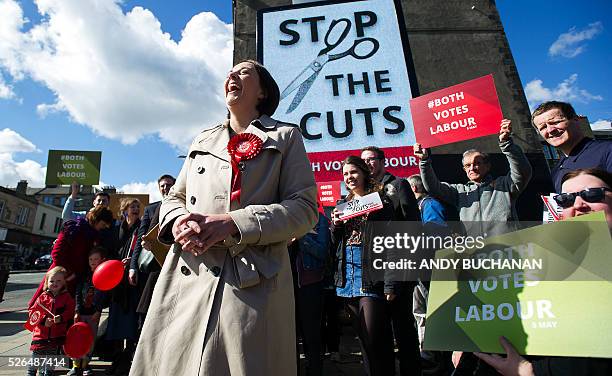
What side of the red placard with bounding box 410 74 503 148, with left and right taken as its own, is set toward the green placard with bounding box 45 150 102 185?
right

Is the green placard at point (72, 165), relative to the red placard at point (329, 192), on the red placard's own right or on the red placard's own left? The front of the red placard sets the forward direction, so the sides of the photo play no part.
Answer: on the red placard's own right

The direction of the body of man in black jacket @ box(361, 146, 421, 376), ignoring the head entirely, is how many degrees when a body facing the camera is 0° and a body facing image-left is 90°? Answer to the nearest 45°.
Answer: approximately 45°

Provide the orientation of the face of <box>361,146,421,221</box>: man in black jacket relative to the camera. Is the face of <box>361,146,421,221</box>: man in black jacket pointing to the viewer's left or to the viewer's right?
to the viewer's left

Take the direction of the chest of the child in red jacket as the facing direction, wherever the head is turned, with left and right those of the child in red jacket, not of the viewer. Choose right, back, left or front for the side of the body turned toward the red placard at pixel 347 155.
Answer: left

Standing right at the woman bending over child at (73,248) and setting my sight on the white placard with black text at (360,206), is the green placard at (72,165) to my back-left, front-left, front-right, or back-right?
back-left

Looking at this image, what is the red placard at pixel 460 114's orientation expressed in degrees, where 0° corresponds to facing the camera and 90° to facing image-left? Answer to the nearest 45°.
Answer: approximately 0°

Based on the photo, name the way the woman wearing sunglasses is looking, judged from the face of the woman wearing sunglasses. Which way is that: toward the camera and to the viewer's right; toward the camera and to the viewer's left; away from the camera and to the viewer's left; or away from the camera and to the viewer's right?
toward the camera and to the viewer's left

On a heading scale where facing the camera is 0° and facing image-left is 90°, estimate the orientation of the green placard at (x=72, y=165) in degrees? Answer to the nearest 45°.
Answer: approximately 0°
